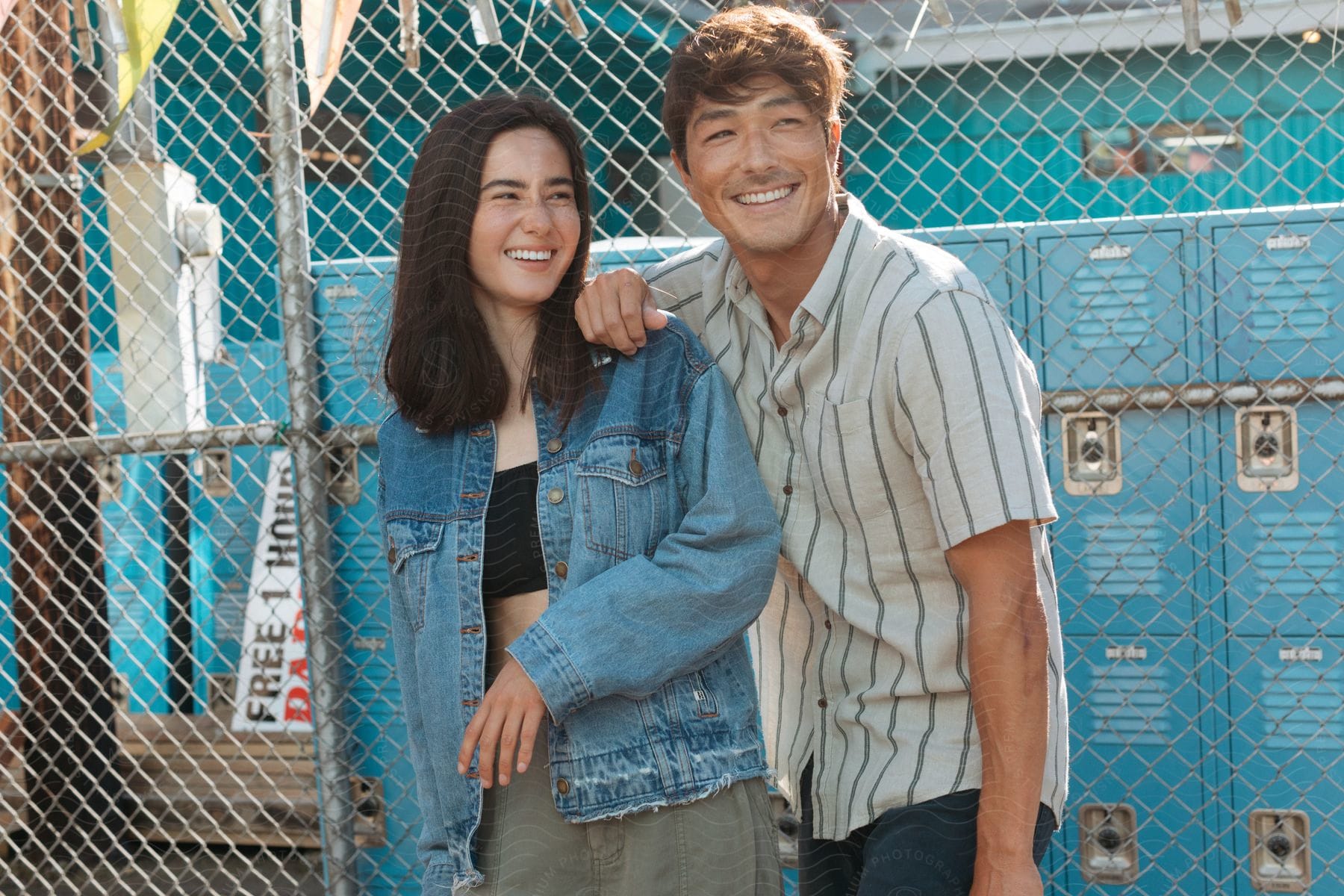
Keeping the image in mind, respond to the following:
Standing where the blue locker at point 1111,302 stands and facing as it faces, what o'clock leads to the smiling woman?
The smiling woman is roughly at 1 o'clock from the blue locker.

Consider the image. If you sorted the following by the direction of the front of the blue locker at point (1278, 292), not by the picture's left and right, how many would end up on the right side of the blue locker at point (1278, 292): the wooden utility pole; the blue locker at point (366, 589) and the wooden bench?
3

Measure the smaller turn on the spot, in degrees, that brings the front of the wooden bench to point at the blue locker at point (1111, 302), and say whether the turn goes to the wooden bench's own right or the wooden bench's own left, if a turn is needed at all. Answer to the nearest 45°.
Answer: approximately 45° to the wooden bench's own left

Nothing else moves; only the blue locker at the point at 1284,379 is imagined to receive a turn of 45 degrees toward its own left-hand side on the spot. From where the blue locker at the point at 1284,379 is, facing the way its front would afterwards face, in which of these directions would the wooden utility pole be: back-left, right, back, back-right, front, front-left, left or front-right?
back-right

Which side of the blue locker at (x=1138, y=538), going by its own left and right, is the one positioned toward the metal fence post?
right

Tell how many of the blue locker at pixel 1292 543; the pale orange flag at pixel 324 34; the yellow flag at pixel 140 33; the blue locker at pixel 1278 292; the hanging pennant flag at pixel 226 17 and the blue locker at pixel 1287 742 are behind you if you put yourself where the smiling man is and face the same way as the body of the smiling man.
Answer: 3

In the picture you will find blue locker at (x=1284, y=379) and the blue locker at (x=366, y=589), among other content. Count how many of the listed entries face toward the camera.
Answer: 2

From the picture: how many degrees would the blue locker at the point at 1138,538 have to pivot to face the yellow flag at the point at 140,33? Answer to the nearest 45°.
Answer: approximately 45° to its right
